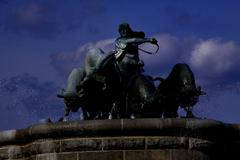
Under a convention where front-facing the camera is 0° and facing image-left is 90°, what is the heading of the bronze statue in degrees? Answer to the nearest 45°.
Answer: approximately 0°
